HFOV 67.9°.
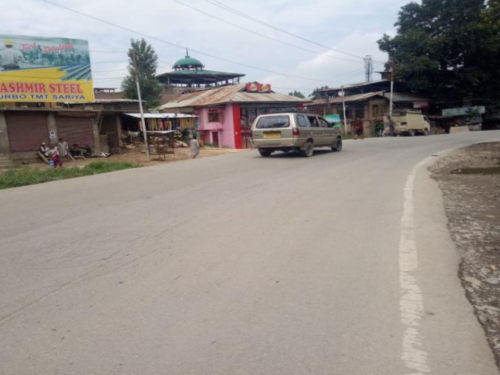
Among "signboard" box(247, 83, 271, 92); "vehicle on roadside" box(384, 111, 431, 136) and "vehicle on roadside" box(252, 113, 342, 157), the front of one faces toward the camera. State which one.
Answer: the signboard

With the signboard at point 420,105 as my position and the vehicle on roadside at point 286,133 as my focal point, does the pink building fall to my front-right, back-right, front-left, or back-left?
front-right

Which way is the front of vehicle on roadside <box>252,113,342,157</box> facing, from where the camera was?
facing away from the viewer and to the right of the viewer

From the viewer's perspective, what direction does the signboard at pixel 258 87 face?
toward the camera

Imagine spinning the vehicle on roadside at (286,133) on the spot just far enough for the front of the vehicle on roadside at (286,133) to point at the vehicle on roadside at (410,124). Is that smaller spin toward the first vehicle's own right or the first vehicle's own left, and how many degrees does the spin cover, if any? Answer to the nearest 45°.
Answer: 0° — it already faces it

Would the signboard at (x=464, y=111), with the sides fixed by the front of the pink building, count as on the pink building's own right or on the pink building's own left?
on the pink building's own left

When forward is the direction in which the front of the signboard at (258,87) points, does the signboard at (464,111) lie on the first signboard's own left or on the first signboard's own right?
on the first signboard's own left

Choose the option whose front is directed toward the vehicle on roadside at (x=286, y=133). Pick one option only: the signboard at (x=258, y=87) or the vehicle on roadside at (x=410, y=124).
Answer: the signboard

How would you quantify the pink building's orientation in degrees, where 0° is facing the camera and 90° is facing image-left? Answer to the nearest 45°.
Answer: approximately 315°
